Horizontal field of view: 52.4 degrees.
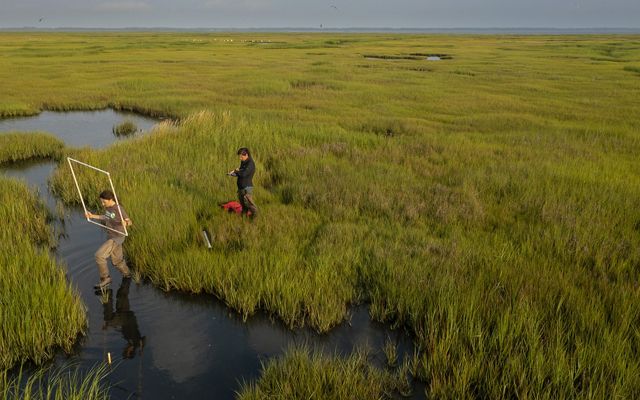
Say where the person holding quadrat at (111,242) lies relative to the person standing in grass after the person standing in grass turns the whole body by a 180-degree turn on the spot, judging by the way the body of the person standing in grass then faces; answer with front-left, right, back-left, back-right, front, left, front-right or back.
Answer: back-right

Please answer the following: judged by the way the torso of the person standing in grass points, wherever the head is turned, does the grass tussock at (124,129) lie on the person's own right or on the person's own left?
on the person's own right

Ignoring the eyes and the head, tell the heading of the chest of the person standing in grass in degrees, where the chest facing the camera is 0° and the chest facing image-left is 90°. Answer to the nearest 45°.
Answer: approximately 90°

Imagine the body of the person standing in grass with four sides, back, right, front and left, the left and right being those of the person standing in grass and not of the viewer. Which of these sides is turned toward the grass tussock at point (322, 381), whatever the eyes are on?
left
